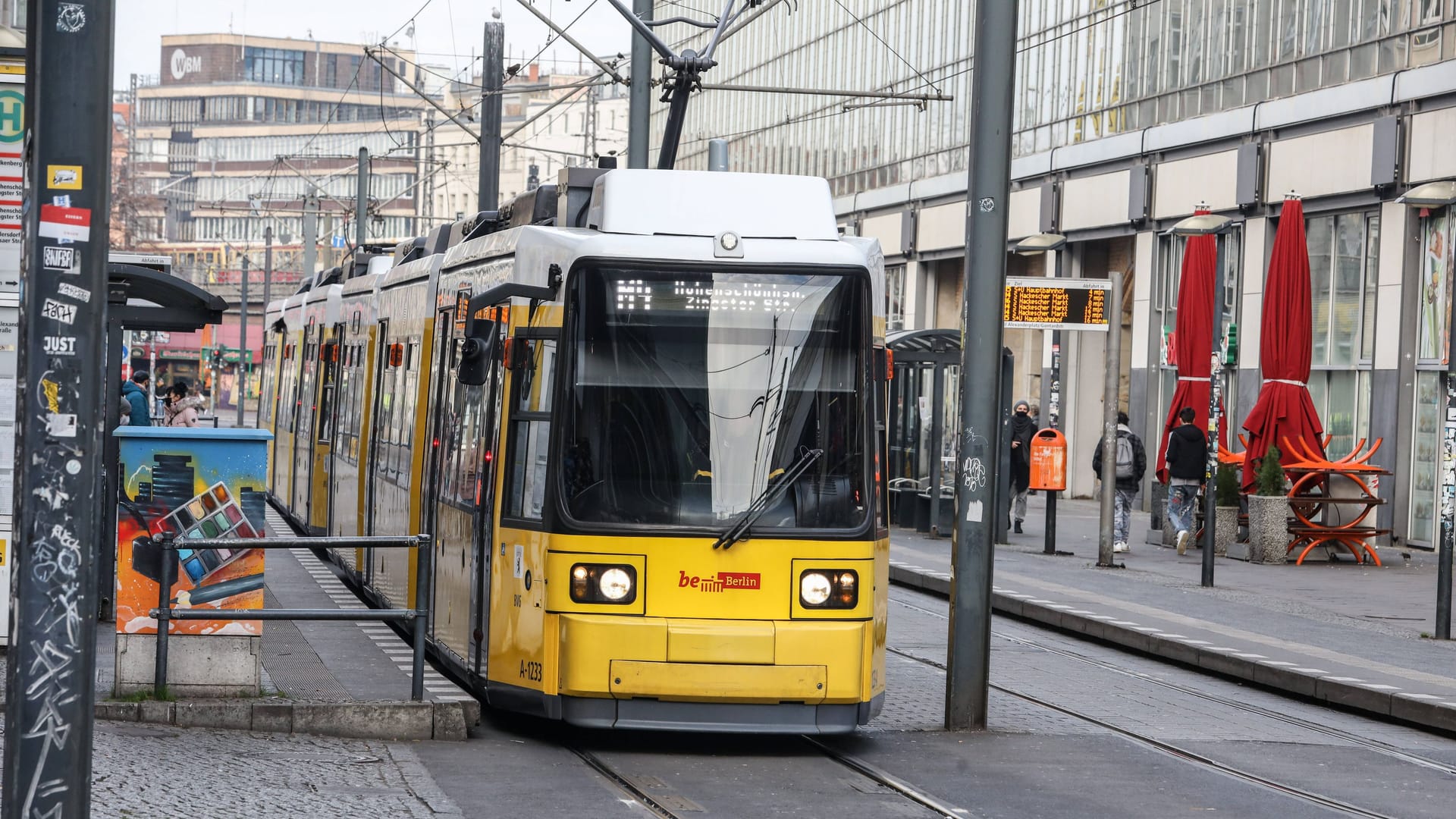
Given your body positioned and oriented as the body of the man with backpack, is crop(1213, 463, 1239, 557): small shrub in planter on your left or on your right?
on your right

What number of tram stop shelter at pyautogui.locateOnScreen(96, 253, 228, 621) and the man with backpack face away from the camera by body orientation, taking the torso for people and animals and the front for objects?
1

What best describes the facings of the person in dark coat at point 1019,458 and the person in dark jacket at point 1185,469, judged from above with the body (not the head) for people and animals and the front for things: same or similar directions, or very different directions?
very different directions

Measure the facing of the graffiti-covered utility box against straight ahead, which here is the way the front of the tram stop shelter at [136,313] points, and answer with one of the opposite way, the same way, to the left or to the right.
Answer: to the right

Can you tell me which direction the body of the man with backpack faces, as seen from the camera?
away from the camera

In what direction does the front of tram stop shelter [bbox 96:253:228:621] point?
to the viewer's right

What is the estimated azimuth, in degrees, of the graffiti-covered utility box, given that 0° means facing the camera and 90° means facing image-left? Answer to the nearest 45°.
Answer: approximately 0°

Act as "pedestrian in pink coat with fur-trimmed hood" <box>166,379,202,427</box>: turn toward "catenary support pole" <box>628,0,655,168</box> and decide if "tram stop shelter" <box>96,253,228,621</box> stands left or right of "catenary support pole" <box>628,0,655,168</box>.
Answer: right

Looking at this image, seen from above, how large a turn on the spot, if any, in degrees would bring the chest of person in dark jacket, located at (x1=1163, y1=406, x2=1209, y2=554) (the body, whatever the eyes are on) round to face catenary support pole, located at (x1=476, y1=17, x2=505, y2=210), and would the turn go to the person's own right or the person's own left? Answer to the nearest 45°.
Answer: approximately 90° to the person's own left

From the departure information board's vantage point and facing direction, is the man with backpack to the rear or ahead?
to the rear

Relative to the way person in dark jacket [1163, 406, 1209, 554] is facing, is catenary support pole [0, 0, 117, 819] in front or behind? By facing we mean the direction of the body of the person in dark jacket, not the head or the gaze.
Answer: behind

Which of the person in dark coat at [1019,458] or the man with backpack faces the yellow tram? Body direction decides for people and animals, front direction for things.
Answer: the person in dark coat

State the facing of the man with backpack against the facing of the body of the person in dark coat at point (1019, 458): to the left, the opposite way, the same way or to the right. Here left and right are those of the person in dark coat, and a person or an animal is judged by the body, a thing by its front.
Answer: the opposite way
